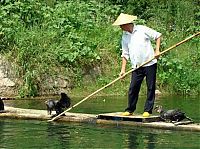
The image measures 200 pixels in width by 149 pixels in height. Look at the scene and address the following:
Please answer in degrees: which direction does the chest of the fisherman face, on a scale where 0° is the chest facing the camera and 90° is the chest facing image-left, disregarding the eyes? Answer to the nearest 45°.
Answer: approximately 45°
